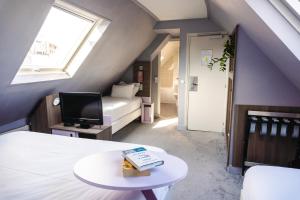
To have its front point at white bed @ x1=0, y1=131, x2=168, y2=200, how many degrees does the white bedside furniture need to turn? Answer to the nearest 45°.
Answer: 0° — it already faces it

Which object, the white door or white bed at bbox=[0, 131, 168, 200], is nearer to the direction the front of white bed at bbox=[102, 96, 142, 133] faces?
the white bed

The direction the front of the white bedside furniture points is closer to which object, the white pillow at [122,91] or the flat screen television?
the flat screen television

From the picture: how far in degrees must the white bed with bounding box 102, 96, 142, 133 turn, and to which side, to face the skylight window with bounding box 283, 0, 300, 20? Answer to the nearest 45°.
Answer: approximately 90° to its left

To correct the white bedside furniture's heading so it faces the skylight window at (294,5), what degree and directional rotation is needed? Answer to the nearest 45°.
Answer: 0° — it already faces it

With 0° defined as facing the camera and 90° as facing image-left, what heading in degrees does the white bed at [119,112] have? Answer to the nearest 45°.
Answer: approximately 45°

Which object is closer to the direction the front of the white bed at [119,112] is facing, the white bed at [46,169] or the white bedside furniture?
the white bed

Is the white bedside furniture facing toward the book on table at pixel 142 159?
yes

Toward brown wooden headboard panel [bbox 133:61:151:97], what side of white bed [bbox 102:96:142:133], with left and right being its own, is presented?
back

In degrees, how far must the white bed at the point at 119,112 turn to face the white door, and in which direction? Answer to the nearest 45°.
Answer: approximately 135° to its left

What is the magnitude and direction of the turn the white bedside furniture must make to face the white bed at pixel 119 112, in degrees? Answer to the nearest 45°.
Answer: approximately 45° to its right
